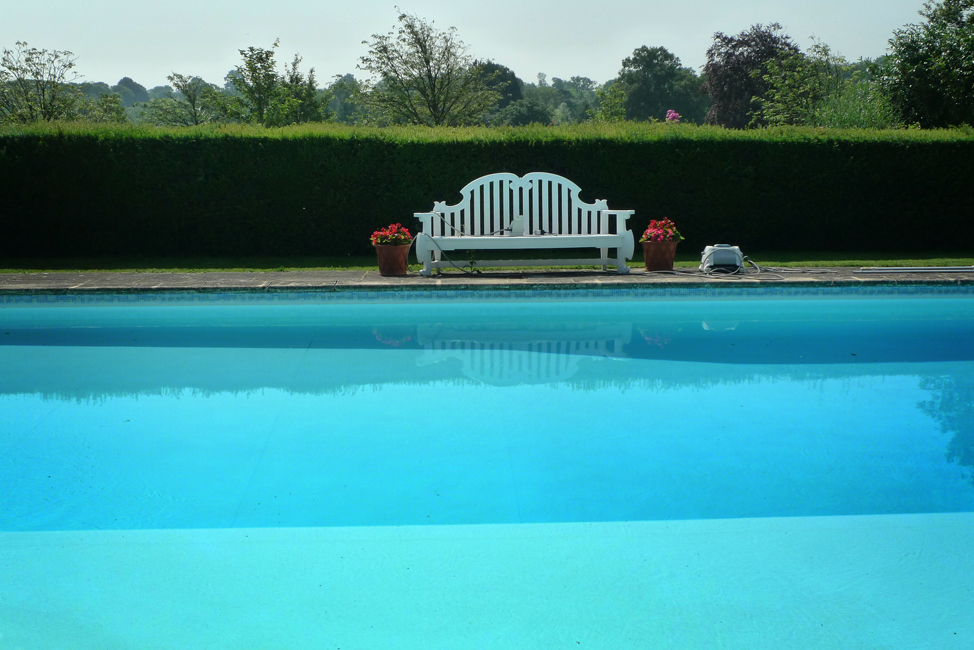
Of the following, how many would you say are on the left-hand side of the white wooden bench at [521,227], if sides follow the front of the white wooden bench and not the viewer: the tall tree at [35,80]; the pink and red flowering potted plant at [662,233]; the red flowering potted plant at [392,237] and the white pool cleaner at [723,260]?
2

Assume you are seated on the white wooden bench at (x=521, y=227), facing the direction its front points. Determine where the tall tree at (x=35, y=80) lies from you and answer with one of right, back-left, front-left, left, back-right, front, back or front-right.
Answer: back-right

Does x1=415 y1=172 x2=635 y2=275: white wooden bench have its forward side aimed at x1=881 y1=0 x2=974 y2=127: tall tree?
no

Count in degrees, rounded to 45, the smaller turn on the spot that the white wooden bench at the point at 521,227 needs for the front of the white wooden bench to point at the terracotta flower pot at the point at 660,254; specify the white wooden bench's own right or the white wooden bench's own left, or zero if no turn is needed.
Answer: approximately 90° to the white wooden bench's own left

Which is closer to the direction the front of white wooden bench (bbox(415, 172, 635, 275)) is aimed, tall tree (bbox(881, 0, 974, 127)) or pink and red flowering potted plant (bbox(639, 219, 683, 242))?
the pink and red flowering potted plant

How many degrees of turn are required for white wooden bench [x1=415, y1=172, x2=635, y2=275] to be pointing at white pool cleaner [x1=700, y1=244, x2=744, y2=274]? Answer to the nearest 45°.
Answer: approximately 90° to its left

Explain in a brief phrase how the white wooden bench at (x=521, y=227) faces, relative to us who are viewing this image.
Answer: facing the viewer

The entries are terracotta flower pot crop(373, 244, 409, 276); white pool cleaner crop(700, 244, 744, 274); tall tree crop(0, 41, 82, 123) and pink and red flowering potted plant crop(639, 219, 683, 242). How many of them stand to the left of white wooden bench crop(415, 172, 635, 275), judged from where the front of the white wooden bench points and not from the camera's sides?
2

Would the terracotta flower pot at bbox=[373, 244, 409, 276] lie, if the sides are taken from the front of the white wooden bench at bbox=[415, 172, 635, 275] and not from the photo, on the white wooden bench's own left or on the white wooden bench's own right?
on the white wooden bench's own right

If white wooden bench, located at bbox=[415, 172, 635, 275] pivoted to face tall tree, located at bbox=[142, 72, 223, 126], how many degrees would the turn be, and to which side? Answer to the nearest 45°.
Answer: approximately 135° to its right

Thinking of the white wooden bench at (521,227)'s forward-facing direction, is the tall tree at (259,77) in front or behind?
behind

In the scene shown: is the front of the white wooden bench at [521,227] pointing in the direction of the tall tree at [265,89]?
no

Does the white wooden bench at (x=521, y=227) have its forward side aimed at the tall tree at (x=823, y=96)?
no

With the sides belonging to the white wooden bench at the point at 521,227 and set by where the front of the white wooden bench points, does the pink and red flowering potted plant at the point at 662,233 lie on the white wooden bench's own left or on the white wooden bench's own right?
on the white wooden bench's own left
